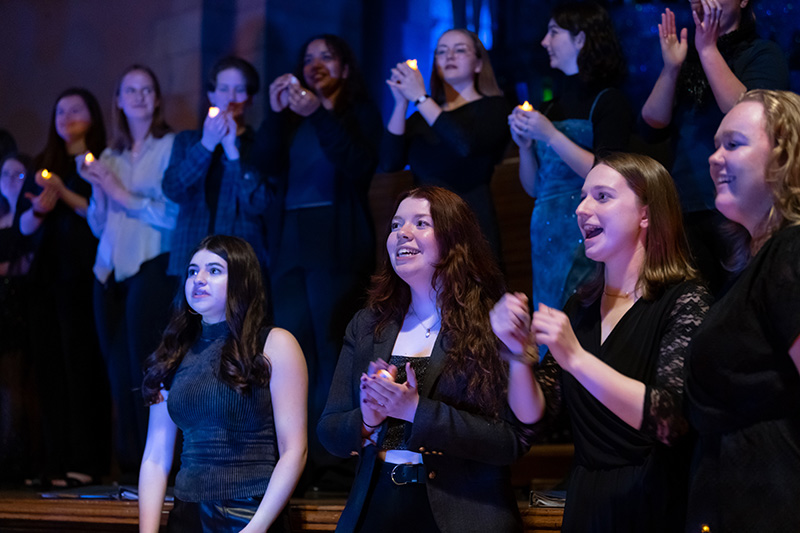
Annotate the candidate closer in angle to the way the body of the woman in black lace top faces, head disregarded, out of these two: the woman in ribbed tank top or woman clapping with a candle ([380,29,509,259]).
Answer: the woman in ribbed tank top

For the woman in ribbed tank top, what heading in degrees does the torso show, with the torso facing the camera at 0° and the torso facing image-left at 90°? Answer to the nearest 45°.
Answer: approximately 45°

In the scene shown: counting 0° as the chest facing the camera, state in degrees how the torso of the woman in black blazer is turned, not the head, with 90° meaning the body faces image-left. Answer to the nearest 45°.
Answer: approximately 45°

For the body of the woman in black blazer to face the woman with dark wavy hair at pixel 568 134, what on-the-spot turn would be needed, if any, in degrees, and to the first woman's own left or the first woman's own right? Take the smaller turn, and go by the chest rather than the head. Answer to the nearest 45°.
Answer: approximately 180°

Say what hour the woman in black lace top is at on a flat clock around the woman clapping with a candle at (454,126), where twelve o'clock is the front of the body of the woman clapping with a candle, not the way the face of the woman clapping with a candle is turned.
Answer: The woman in black lace top is roughly at 10 o'clock from the woman clapping with a candle.

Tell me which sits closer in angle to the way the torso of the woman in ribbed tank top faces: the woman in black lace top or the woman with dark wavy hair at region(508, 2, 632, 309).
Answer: the woman in black lace top

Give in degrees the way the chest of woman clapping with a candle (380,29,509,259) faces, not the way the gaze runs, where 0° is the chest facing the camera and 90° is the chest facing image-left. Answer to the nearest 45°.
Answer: approximately 45°
